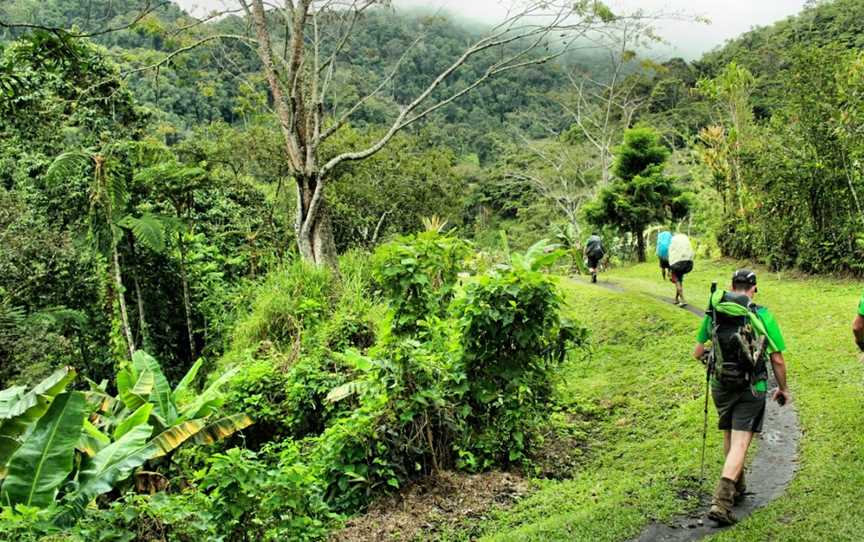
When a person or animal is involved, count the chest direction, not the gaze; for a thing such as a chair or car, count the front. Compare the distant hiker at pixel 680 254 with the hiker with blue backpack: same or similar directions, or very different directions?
same or similar directions

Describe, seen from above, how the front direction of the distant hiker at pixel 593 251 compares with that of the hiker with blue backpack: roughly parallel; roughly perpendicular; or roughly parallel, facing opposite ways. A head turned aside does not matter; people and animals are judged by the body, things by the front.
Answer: roughly parallel

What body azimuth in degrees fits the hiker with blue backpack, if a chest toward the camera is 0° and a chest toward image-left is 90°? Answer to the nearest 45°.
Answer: approximately 180°

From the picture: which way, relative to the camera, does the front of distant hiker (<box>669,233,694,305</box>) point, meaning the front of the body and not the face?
away from the camera

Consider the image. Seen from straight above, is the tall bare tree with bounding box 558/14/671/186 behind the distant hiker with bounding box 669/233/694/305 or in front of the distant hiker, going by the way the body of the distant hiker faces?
in front

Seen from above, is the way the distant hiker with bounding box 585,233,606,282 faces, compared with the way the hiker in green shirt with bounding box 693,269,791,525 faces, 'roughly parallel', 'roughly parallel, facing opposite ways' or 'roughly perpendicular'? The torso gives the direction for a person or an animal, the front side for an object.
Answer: roughly parallel

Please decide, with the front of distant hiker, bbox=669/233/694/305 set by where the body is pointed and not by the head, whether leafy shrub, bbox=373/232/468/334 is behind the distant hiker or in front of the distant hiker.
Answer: behind

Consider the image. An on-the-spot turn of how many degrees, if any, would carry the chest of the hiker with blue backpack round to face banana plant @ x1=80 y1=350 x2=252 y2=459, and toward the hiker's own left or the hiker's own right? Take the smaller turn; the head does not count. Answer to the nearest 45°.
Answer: approximately 135° to the hiker's own left

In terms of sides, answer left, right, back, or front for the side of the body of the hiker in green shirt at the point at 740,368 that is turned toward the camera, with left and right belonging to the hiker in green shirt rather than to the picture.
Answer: back

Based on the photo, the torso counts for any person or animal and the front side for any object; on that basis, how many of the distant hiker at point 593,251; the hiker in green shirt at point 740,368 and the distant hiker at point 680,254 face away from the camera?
3

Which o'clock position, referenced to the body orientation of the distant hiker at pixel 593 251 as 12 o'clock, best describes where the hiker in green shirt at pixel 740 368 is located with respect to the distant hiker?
The hiker in green shirt is roughly at 6 o'clock from the distant hiker.

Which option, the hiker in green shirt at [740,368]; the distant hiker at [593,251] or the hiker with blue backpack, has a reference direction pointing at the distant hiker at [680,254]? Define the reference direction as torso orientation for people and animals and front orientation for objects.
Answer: the hiker in green shirt

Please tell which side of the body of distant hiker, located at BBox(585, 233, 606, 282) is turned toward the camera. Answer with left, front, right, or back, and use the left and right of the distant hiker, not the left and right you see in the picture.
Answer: back
